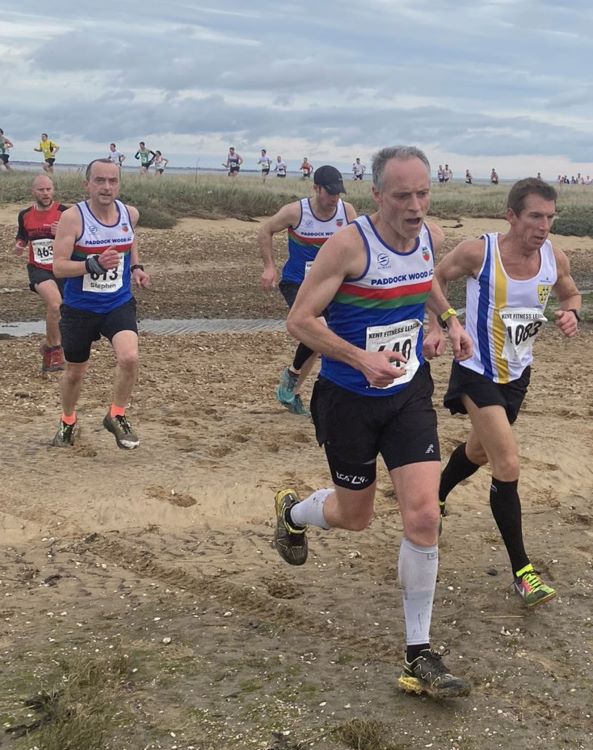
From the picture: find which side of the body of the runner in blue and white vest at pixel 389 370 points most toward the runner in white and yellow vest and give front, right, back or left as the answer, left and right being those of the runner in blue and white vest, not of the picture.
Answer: left

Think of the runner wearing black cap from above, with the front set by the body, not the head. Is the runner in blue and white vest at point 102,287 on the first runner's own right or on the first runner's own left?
on the first runner's own right

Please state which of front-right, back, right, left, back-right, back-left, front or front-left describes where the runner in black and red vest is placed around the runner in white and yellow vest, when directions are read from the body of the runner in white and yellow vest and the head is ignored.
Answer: back

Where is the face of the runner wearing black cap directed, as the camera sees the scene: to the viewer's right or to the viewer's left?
to the viewer's right

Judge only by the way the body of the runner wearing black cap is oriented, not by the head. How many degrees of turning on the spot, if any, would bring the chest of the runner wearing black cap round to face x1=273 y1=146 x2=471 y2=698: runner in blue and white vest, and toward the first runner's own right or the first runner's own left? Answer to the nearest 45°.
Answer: approximately 45° to the first runner's own right

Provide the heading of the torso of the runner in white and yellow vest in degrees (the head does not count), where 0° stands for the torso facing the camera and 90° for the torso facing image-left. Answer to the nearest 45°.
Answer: approximately 315°

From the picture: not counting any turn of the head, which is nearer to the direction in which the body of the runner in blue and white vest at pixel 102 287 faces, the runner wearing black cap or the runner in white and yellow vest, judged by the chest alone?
the runner in white and yellow vest
